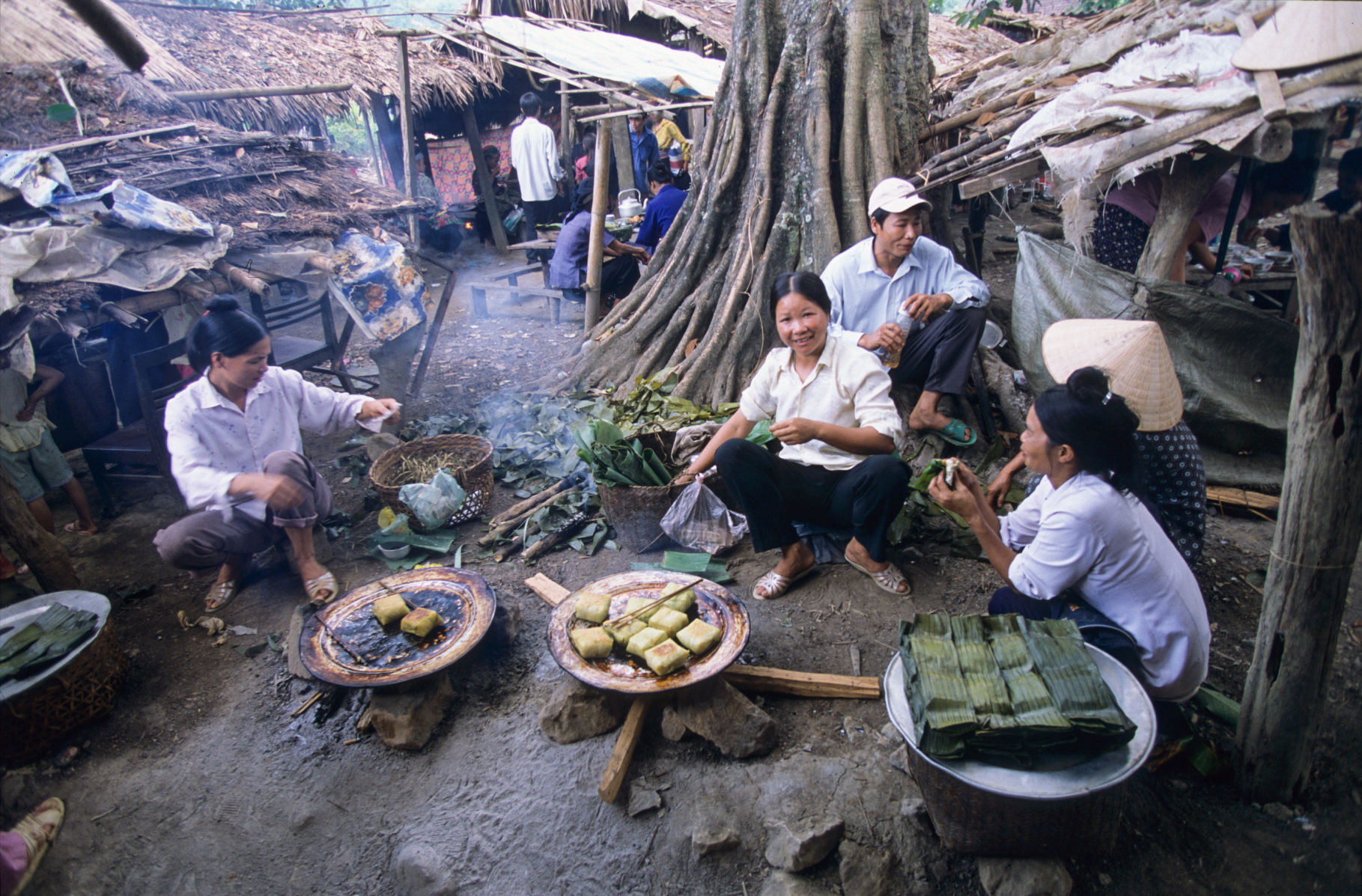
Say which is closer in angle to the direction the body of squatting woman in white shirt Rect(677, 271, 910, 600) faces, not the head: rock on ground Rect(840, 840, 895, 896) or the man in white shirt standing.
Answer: the rock on ground

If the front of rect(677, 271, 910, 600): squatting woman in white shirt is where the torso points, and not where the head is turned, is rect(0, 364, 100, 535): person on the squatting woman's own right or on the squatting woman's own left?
on the squatting woman's own right

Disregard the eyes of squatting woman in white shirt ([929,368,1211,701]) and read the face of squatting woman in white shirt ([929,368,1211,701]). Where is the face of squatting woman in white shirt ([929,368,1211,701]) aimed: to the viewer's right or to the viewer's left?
to the viewer's left

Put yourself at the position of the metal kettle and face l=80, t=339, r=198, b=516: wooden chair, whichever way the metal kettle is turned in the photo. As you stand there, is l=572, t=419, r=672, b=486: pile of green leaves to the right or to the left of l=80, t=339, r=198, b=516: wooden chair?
left

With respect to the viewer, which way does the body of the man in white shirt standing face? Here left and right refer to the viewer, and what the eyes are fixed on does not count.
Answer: facing away from the viewer

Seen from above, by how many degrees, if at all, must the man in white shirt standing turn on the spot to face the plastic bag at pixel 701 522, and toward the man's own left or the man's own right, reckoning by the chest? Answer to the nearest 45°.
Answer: approximately 180°

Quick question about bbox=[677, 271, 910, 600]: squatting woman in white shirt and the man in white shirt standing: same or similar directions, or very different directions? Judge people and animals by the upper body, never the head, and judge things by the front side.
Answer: very different directions

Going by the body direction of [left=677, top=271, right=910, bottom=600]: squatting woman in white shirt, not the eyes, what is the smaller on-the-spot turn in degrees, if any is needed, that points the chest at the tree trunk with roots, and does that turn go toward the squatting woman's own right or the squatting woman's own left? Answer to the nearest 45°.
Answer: approximately 180°

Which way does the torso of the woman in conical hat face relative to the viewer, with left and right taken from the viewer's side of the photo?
facing to the left of the viewer

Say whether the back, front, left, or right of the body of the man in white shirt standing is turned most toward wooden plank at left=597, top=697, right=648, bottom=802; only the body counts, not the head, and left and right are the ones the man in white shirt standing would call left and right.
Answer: back

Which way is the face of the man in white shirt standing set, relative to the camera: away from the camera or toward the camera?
away from the camera

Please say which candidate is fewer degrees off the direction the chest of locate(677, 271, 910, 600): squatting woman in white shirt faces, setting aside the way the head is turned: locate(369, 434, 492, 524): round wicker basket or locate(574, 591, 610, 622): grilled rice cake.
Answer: the grilled rice cake
